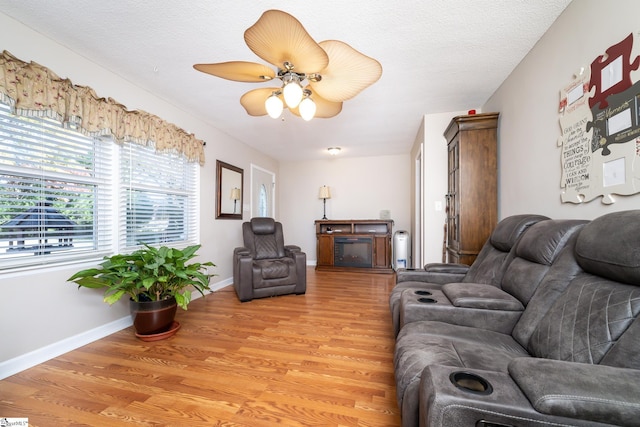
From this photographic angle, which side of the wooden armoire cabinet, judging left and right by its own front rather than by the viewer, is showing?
left

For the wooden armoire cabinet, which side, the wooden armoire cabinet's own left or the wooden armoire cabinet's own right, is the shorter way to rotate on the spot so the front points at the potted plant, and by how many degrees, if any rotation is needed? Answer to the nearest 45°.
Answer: approximately 45° to the wooden armoire cabinet's own left

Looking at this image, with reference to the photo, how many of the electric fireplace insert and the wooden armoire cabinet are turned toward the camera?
1

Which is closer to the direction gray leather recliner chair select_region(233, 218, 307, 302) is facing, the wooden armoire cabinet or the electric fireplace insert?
the wooden armoire cabinet

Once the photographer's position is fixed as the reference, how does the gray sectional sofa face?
facing the viewer and to the left of the viewer

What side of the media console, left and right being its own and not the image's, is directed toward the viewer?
front

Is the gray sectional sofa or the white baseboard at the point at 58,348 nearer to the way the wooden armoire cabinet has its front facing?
the white baseboard

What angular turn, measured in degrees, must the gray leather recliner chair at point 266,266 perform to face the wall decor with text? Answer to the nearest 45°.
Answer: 0° — it already faces it

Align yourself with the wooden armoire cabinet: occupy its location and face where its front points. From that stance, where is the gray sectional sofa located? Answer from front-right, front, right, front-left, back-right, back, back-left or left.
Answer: left

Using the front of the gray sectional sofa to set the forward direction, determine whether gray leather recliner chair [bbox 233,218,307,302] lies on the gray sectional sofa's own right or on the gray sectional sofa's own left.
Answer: on the gray sectional sofa's own right

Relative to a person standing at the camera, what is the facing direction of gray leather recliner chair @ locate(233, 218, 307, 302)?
facing the viewer and to the right of the viewer

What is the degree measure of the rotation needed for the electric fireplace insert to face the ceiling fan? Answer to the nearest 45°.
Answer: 0° — it already faces it

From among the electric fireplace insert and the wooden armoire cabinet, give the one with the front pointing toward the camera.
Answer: the electric fireplace insert

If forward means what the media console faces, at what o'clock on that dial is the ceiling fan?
The ceiling fan is roughly at 12 o'clock from the media console.

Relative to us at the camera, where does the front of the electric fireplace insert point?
facing the viewer
